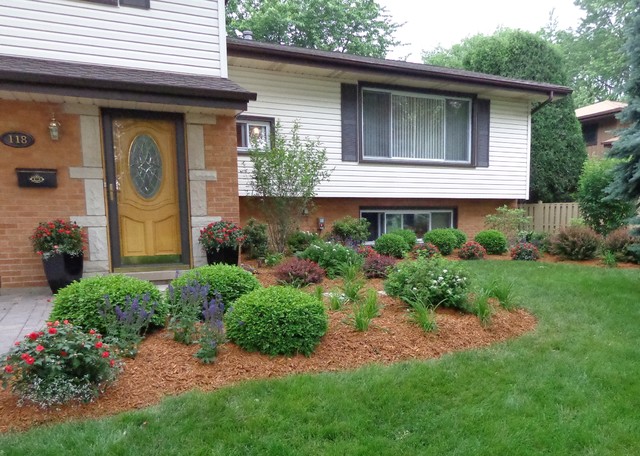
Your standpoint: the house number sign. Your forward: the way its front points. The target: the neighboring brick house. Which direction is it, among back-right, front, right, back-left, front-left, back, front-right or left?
left

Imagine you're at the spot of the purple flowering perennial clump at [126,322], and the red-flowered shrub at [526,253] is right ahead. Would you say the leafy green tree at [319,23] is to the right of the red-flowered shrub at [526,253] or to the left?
left

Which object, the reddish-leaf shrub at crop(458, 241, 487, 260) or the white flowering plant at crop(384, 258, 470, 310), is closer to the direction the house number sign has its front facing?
the white flowering plant

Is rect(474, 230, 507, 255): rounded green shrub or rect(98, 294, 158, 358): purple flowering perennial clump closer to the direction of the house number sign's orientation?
the purple flowering perennial clump

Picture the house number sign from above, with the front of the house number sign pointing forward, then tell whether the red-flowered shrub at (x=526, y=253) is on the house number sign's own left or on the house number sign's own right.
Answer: on the house number sign's own left

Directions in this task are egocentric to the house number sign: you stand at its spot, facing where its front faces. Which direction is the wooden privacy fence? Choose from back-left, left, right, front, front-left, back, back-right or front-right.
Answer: left

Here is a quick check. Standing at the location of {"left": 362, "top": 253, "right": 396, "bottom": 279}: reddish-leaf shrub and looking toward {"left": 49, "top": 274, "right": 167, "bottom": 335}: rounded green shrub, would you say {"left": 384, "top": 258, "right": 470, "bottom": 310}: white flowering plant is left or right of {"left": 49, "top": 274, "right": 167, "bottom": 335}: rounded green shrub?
left

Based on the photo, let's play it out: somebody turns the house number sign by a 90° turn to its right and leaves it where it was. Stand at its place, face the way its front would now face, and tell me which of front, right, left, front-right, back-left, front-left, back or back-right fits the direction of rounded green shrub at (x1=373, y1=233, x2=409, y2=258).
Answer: back

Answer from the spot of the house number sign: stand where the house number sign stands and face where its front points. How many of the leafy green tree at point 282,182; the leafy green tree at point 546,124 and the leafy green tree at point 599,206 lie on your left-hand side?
3

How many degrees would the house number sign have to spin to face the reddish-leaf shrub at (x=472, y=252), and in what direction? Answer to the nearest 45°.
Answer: approximately 90° to its left

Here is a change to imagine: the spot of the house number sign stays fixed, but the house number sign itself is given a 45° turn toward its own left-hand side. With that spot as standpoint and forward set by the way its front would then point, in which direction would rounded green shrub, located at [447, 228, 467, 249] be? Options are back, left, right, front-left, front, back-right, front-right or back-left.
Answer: front-left

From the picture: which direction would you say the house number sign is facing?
toward the camera

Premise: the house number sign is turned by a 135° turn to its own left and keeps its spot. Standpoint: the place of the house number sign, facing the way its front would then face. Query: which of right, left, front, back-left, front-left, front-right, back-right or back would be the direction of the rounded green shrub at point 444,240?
front-right

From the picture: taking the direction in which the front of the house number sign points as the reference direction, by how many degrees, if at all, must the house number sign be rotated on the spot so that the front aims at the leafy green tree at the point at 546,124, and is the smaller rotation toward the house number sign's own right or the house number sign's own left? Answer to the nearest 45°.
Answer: approximately 90° to the house number sign's own left

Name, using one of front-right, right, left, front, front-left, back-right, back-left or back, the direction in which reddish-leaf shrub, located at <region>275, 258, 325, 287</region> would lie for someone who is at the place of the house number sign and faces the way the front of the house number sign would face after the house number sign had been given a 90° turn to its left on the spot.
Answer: front-right
